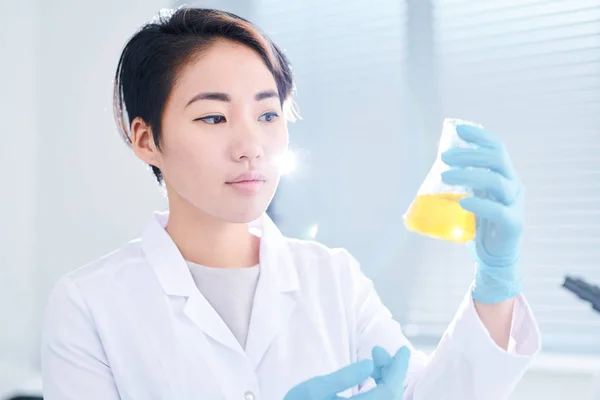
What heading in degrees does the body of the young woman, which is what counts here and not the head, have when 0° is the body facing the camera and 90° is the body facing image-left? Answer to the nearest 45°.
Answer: approximately 315°

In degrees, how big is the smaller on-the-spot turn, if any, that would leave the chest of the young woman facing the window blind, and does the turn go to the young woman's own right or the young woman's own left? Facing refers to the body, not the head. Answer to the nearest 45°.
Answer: approximately 90° to the young woman's own left
